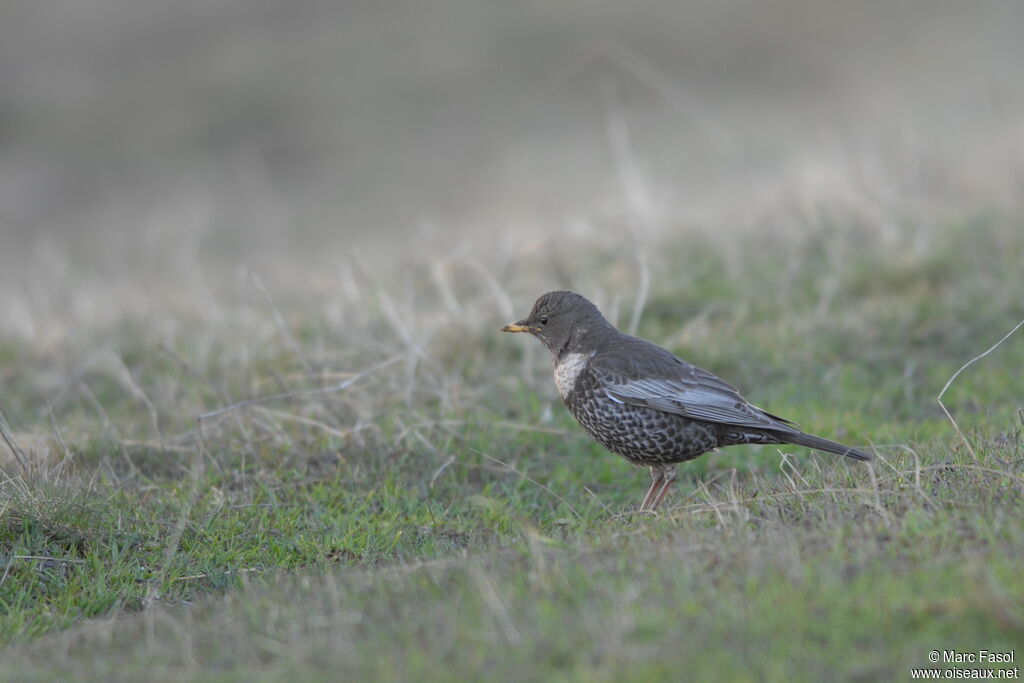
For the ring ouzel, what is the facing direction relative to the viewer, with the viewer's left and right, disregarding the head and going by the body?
facing to the left of the viewer

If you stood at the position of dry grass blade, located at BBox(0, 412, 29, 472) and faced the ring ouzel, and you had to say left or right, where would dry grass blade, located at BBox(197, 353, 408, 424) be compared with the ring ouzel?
left

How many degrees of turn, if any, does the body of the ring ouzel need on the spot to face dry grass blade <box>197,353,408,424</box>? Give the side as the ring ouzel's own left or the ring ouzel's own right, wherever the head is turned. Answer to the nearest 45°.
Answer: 0° — it already faces it

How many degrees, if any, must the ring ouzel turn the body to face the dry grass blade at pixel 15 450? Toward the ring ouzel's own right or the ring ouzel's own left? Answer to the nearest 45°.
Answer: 0° — it already faces it
